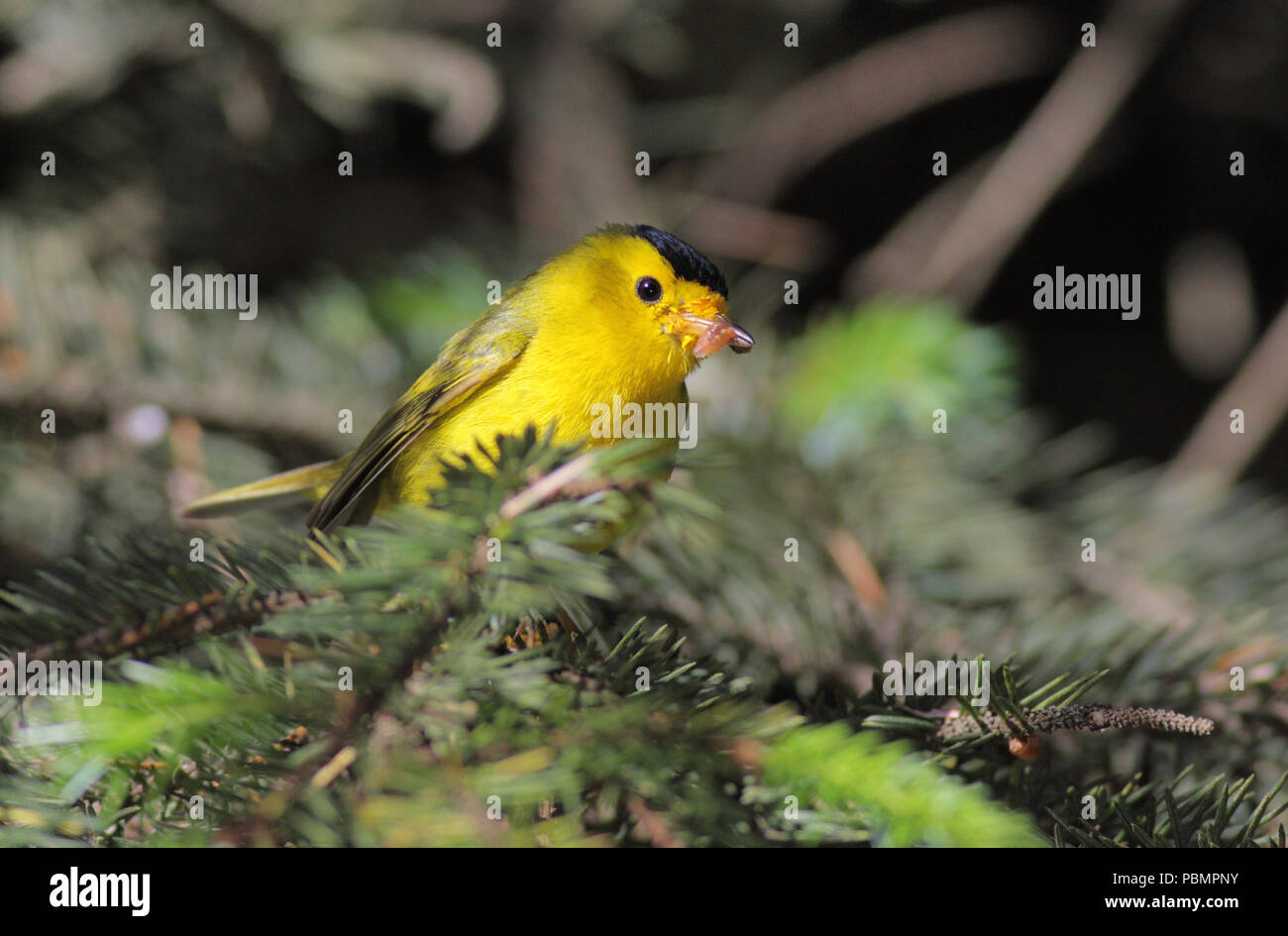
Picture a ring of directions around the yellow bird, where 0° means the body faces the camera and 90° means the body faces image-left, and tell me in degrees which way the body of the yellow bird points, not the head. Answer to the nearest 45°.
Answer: approximately 270°

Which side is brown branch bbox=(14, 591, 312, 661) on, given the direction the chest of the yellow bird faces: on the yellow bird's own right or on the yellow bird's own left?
on the yellow bird's own right

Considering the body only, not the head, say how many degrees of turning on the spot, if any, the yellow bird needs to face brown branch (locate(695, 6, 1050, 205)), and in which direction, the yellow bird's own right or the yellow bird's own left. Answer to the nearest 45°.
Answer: approximately 45° to the yellow bird's own left
